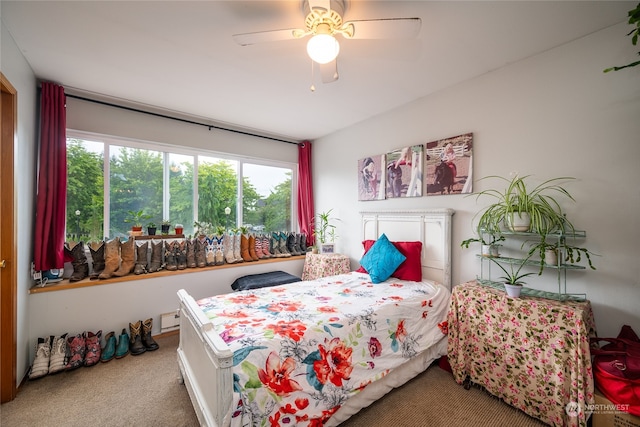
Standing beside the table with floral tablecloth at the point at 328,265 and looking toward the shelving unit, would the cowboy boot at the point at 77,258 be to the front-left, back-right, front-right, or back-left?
back-right

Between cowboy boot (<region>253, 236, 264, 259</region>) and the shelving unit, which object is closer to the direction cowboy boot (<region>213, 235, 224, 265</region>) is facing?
the shelving unit

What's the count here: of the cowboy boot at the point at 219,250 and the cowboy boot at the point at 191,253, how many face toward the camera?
2

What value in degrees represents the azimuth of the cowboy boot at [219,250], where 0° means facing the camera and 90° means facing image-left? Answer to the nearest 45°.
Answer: approximately 0°

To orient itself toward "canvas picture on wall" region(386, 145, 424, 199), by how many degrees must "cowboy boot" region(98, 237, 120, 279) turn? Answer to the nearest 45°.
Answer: approximately 90° to its left

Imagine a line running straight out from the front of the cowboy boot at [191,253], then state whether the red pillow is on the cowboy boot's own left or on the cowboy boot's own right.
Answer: on the cowboy boot's own left

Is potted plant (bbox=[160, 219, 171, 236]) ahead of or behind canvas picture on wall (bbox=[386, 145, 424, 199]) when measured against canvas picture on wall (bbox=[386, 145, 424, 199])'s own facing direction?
ahead

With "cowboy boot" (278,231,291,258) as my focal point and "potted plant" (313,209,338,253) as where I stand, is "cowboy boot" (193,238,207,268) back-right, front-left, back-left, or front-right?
front-left

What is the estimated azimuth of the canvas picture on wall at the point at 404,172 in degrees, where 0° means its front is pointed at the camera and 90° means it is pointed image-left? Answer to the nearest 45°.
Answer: approximately 45°

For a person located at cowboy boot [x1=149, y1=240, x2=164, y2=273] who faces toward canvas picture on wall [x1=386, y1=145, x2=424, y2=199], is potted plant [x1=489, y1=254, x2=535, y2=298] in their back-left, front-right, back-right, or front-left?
front-right

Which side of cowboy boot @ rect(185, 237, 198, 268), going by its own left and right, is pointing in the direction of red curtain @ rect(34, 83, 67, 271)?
right

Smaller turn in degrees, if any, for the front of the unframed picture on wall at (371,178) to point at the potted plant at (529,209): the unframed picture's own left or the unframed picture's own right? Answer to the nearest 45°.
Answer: approximately 90° to the unframed picture's own left

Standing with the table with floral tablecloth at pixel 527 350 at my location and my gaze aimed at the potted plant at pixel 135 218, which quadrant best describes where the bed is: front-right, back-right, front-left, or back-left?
front-left

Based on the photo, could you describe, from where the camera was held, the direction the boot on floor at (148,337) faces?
facing the viewer and to the right of the viewer

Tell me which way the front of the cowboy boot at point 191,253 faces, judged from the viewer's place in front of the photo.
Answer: facing the viewer

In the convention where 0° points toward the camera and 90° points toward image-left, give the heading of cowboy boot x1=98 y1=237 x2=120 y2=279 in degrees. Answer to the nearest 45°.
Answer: approximately 45°
